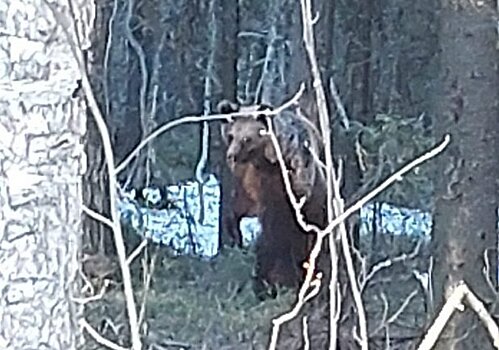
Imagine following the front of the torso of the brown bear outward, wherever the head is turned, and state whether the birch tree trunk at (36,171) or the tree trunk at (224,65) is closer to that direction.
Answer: the birch tree trunk

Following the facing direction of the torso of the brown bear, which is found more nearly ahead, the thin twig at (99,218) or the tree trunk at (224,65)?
the thin twig

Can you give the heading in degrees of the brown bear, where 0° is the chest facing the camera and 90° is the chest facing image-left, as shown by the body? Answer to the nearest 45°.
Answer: approximately 45°

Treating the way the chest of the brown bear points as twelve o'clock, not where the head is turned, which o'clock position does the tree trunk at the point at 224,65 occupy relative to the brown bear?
The tree trunk is roughly at 4 o'clock from the brown bear.

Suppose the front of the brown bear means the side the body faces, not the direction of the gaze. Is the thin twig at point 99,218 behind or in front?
in front

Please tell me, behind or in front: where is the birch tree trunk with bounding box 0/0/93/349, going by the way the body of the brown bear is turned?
in front
